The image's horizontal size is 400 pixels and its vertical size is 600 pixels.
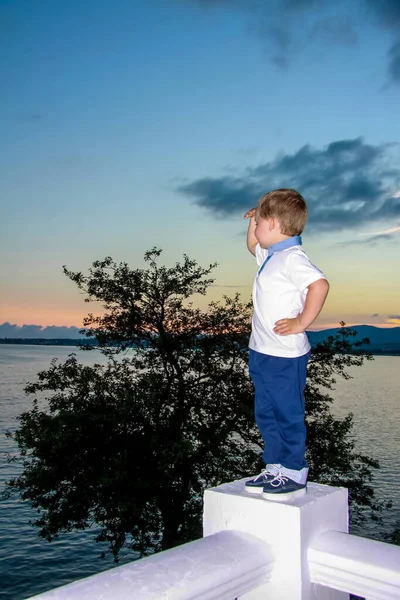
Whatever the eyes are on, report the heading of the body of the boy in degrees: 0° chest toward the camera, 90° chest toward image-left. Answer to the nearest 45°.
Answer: approximately 90°
